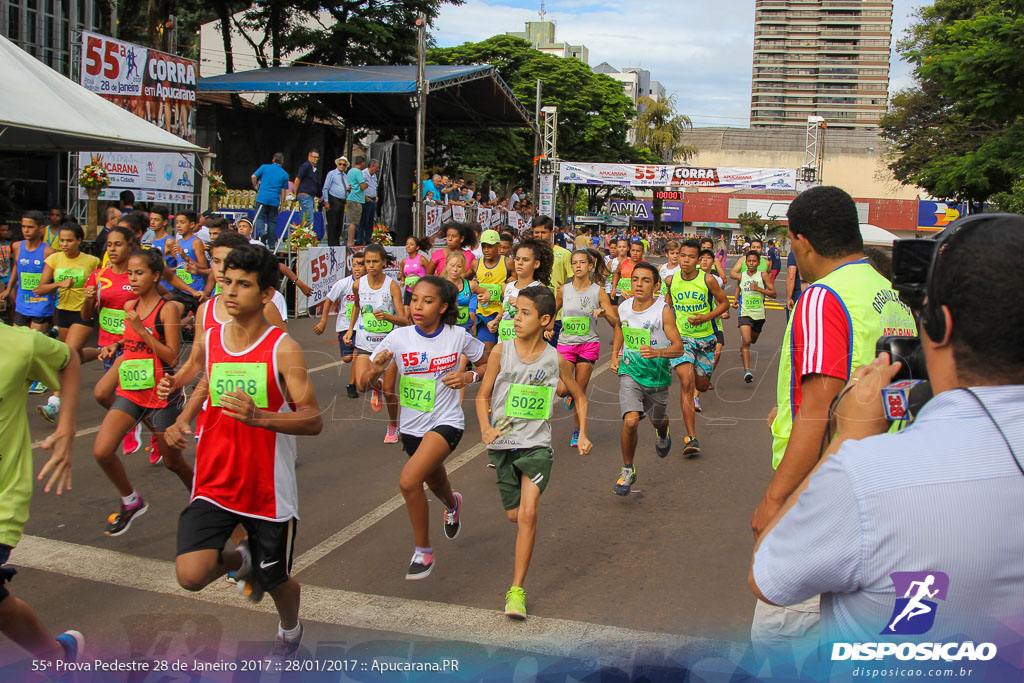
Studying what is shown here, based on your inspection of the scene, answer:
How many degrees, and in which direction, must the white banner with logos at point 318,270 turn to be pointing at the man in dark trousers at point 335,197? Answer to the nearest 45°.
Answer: approximately 135° to its left

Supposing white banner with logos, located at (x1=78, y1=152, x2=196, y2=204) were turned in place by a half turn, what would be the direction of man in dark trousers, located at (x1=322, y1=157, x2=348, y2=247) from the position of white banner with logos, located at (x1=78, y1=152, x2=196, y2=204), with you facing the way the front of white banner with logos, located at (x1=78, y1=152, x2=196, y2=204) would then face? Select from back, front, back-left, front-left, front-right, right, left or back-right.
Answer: back-right

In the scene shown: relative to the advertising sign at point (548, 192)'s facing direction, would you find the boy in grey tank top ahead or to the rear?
ahead

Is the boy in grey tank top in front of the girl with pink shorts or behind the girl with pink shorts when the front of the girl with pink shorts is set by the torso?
in front

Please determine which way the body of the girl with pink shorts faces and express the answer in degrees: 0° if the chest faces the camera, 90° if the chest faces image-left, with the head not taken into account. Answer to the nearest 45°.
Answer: approximately 0°

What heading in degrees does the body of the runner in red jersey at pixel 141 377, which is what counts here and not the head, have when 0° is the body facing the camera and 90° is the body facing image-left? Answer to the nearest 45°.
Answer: approximately 45°

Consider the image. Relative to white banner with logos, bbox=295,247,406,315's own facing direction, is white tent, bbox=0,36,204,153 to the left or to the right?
on its right

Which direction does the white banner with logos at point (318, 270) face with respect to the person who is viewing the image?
facing the viewer and to the right of the viewer

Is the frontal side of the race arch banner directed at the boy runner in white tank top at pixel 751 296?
yes

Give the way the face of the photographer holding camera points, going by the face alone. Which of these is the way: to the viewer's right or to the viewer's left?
to the viewer's left
